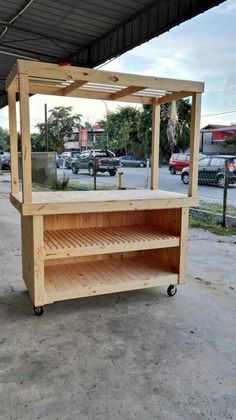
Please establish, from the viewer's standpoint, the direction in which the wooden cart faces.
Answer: facing the viewer and to the right of the viewer

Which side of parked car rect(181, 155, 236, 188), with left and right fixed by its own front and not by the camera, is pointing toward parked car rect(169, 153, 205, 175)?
front

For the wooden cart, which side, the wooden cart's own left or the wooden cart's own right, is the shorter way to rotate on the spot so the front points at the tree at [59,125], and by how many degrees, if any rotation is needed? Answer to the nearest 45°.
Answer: approximately 135° to the wooden cart's own left

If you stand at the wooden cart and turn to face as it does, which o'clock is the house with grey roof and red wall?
The house with grey roof and red wall is roughly at 8 o'clock from the wooden cart.

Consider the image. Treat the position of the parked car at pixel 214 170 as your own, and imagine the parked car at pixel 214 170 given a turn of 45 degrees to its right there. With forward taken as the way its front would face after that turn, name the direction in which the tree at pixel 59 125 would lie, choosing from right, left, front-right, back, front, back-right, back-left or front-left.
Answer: front-left

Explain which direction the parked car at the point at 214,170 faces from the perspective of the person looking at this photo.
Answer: facing away from the viewer and to the left of the viewer

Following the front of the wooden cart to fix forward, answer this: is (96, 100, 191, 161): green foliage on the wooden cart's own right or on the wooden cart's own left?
on the wooden cart's own left

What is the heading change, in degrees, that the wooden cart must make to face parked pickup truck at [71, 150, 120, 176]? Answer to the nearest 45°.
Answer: approximately 135° to its left

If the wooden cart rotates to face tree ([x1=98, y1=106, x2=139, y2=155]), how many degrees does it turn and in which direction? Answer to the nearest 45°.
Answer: approximately 135° to its left
